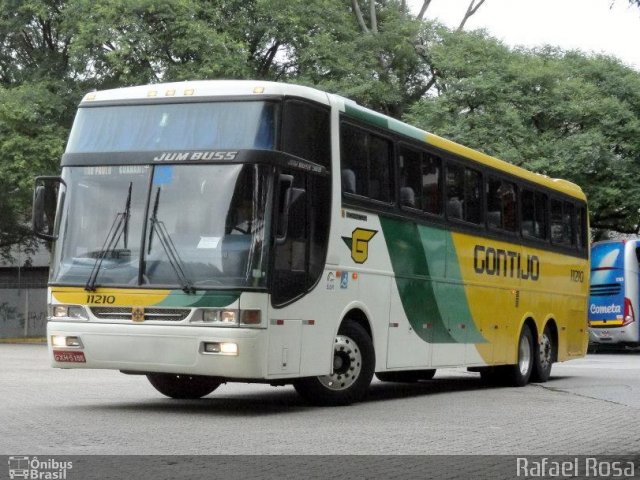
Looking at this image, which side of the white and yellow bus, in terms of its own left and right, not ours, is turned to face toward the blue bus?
back
